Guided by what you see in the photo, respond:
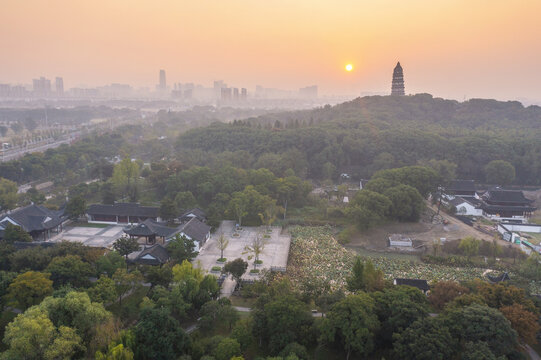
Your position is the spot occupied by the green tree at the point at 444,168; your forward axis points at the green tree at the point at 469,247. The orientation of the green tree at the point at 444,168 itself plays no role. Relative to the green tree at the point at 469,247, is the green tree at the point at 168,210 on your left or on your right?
right

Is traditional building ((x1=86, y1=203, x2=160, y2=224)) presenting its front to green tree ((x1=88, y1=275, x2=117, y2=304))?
yes

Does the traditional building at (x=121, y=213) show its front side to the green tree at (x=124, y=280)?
yes

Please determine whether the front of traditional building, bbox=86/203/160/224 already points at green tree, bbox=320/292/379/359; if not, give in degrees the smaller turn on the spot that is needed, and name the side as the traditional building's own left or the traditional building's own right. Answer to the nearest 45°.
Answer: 0° — it already faces it

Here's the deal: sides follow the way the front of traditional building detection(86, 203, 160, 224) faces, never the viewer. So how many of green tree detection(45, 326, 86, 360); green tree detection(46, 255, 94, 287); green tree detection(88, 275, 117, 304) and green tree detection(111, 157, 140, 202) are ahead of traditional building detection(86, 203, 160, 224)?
3

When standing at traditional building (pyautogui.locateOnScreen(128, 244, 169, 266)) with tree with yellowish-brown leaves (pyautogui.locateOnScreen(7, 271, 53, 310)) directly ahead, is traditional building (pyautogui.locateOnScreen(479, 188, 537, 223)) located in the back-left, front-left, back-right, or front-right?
back-left

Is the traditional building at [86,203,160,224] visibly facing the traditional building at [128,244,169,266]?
yes

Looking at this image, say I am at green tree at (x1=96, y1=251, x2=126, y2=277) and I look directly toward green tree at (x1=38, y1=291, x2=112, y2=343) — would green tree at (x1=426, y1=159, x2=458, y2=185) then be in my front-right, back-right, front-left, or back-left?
back-left

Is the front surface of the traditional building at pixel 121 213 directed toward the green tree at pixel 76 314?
yes

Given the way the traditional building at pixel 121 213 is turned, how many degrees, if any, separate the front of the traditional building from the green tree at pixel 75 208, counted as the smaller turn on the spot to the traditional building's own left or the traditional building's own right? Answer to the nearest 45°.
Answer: approximately 90° to the traditional building's own right

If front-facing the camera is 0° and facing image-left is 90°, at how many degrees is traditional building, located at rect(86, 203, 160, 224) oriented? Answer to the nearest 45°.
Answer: approximately 0°

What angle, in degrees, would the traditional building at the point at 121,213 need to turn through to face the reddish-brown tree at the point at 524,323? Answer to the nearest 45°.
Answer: approximately 45° to its left

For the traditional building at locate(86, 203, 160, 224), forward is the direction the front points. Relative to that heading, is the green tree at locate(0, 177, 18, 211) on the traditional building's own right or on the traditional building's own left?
on the traditional building's own right

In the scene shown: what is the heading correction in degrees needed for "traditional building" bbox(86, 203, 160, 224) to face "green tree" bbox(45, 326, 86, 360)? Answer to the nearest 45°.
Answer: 0° — it already faces it

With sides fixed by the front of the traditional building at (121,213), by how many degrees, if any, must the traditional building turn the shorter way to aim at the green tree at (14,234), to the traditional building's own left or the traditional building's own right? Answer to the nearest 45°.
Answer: approximately 45° to the traditional building's own right

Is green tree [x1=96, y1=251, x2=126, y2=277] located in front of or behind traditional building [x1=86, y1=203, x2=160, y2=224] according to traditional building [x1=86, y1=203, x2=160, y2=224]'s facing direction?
in front
